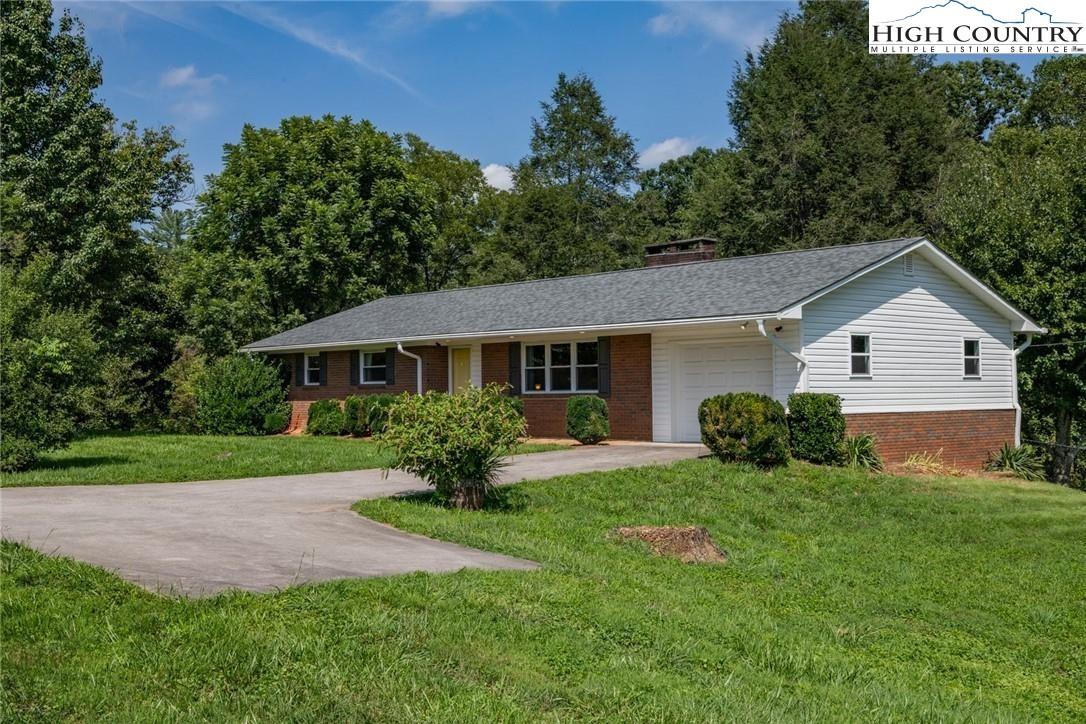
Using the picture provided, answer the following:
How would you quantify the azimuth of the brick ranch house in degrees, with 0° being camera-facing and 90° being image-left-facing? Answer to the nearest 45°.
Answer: approximately 45°

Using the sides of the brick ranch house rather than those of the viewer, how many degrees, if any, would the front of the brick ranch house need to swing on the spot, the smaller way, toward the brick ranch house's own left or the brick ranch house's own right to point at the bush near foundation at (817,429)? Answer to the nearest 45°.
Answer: approximately 45° to the brick ranch house's own left

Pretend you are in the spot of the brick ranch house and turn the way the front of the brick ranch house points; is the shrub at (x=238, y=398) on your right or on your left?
on your right

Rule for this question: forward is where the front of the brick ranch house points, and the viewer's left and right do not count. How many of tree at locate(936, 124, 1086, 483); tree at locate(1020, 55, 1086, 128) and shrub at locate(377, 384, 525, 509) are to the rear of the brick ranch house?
2

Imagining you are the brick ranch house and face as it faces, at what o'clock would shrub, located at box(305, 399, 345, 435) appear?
The shrub is roughly at 2 o'clock from the brick ranch house.

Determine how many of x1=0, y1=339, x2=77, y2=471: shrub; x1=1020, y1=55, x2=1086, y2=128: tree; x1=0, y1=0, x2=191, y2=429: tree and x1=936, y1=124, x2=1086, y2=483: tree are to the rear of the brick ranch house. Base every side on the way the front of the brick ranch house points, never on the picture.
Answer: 2

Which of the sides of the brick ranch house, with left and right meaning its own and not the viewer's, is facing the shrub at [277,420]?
right

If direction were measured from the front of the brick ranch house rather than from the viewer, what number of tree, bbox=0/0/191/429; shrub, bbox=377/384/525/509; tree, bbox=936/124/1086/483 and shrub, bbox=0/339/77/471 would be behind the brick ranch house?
1

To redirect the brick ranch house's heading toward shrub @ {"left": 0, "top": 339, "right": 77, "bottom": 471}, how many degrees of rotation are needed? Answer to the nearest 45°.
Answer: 0° — it already faces it

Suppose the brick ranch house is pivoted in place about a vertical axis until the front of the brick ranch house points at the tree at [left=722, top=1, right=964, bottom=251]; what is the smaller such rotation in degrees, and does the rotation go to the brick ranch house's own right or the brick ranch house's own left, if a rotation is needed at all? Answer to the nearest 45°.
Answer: approximately 135° to the brick ranch house's own right

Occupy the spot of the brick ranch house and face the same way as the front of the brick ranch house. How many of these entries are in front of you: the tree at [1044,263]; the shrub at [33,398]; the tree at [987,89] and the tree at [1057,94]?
1

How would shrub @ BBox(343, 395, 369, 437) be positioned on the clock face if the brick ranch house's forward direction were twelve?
The shrub is roughly at 2 o'clock from the brick ranch house.

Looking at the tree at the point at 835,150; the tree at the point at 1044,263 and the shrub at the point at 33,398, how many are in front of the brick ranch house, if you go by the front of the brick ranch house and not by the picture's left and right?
1

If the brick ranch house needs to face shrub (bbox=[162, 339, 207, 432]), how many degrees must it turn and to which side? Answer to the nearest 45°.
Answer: approximately 90° to its right

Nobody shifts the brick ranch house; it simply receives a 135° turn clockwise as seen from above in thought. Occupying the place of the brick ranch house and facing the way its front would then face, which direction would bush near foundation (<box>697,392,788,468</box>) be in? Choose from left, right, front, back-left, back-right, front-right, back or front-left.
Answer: back
